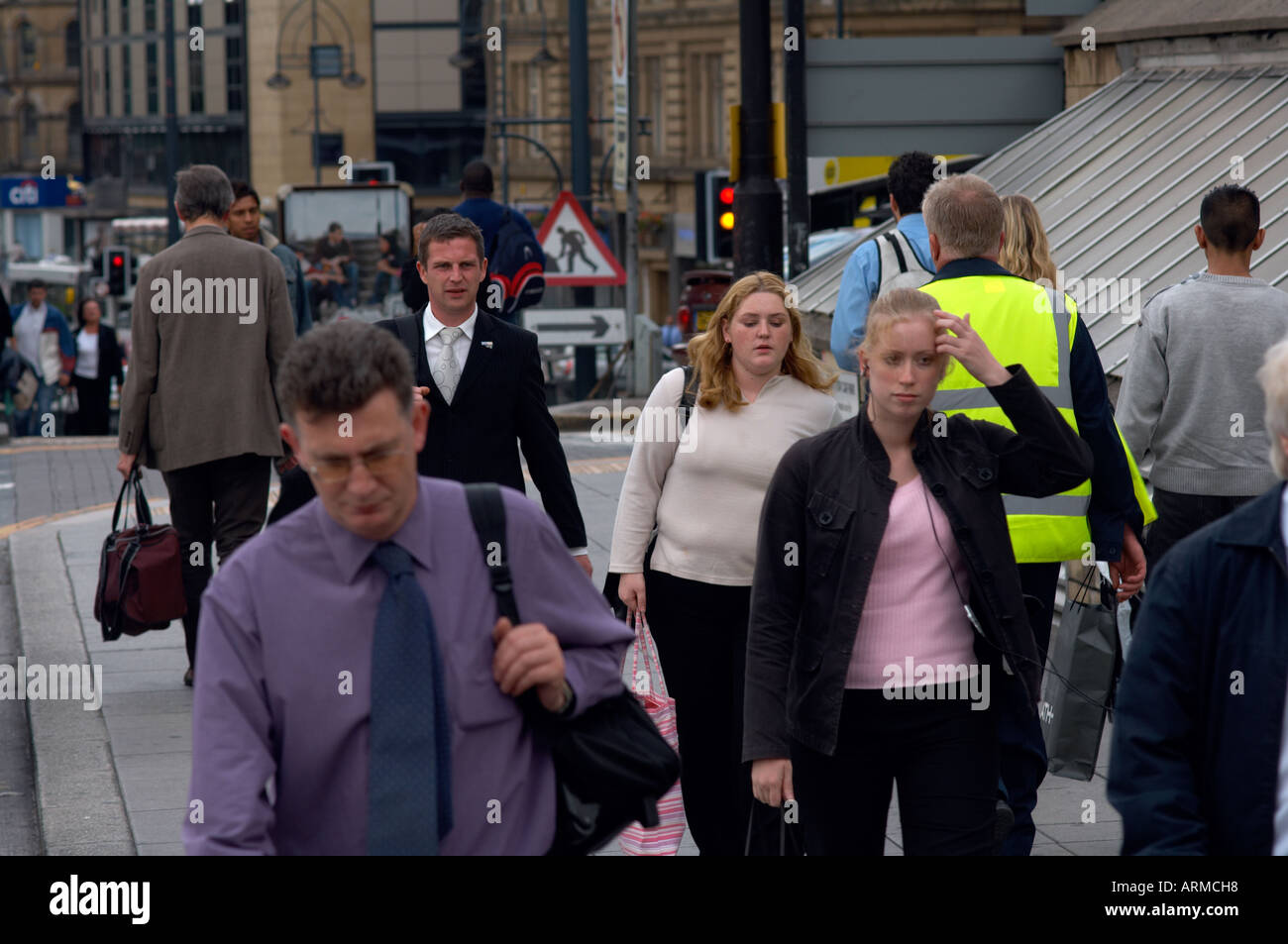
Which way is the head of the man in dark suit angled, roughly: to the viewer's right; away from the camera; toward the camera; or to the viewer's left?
toward the camera

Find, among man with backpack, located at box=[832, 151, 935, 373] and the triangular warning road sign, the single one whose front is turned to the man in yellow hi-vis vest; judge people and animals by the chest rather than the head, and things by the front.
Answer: the triangular warning road sign

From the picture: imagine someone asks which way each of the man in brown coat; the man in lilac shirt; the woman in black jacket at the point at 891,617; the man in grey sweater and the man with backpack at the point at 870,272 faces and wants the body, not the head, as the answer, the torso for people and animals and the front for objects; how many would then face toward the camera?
2

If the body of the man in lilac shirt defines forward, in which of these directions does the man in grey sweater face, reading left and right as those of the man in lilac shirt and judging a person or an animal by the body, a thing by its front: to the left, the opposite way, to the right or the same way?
the opposite way

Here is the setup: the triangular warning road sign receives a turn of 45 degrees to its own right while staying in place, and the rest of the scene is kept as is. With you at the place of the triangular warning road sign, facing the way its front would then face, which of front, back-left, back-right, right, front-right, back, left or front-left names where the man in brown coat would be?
front-left

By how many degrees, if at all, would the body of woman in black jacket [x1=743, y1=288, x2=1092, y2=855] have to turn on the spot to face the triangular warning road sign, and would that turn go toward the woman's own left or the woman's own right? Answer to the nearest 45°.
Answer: approximately 180°

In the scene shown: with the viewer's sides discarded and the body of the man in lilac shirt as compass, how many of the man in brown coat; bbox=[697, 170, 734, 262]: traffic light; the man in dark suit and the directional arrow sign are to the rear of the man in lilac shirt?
4

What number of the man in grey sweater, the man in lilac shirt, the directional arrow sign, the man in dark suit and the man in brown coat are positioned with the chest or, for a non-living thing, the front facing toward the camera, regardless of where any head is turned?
3

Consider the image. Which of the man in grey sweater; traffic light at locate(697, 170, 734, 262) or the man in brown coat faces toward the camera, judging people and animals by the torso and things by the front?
the traffic light

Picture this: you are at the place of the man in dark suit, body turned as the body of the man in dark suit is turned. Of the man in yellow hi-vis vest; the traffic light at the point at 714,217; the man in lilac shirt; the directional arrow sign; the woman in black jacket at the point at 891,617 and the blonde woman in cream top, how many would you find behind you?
2

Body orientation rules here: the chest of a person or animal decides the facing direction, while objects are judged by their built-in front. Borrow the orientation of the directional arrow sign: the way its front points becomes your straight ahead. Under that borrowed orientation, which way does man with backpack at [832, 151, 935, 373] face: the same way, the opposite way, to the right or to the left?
the opposite way

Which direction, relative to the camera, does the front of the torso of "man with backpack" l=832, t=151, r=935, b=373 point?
away from the camera

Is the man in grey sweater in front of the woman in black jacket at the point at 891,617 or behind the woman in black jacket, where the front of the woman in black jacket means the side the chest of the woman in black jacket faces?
behind

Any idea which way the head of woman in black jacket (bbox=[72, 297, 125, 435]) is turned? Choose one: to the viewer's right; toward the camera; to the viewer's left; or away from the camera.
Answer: toward the camera

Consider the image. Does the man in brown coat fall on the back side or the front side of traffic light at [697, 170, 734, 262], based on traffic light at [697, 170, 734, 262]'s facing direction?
on the front side

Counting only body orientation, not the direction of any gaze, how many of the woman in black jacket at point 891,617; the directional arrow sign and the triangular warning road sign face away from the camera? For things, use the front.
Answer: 0

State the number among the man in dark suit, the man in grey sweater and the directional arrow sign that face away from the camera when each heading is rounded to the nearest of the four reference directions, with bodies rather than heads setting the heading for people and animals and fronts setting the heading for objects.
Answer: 1
